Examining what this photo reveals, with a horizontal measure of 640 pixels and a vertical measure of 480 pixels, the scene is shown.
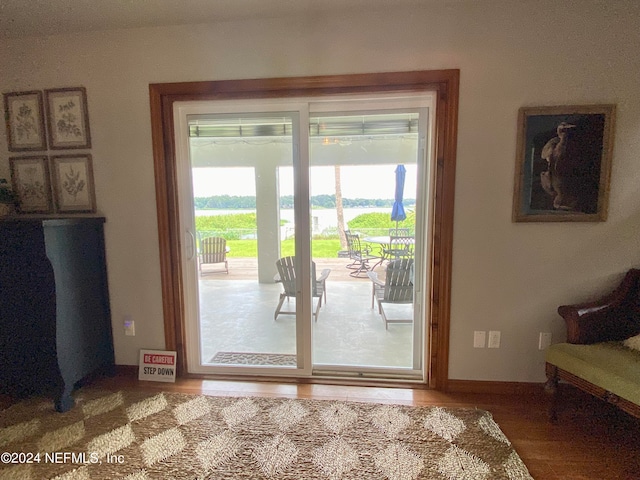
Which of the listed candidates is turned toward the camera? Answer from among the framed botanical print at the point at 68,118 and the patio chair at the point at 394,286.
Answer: the framed botanical print

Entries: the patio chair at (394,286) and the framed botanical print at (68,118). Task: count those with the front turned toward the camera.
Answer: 1

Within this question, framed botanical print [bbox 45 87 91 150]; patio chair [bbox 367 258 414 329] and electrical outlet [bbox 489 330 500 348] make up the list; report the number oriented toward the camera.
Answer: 2

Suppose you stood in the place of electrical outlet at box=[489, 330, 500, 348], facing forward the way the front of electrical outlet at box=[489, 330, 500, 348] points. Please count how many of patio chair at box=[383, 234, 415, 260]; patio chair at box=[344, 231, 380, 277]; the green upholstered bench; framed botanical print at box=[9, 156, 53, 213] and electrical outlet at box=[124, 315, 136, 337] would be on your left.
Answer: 1

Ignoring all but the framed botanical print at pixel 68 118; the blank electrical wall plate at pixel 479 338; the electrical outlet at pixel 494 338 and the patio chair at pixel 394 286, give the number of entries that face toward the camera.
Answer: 3

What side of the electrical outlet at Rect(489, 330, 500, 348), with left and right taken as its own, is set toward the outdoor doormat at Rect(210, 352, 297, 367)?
right

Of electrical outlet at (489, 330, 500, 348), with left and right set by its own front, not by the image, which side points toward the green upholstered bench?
left

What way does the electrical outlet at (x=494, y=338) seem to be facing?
toward the camera

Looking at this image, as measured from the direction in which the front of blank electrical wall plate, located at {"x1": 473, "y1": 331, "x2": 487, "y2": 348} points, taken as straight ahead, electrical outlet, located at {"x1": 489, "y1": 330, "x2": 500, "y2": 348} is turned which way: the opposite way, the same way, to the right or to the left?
the same way

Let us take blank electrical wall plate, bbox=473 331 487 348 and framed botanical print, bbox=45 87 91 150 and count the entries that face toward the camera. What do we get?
2

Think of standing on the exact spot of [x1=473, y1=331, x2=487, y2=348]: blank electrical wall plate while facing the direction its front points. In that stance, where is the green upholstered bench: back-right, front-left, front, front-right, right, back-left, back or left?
left

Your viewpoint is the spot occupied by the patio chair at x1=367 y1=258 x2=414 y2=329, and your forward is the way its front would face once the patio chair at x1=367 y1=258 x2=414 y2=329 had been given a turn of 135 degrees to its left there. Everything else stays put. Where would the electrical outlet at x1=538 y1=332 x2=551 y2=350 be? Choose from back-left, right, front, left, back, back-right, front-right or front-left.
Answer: left

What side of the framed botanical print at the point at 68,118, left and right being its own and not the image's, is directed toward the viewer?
front
